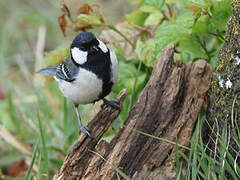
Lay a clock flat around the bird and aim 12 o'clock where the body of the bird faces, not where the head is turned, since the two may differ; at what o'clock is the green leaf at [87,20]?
The green leaf is roughly at 8 o'clock from the bird.

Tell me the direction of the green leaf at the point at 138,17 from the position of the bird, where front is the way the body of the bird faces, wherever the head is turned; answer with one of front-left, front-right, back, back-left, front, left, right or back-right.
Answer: left

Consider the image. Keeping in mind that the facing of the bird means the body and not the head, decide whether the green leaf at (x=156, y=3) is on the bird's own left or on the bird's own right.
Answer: on the bird's own left

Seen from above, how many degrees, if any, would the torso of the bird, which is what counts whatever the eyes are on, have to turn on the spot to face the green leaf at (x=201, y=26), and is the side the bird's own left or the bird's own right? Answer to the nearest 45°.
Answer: approximately 45° to the bird's own left

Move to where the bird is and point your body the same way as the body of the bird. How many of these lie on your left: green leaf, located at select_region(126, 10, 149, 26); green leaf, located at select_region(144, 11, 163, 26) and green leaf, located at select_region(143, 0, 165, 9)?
3

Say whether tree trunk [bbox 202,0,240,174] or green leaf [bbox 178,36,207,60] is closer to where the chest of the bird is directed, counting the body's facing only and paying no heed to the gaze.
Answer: the tree trunk

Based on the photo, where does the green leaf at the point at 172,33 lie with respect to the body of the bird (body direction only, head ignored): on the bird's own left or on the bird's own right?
on the bird's own left

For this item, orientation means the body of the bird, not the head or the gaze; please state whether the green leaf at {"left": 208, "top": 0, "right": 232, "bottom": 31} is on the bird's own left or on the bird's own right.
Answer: on the bird's own left

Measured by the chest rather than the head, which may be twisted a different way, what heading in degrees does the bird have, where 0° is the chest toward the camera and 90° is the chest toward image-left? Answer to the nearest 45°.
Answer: approximately 315°
